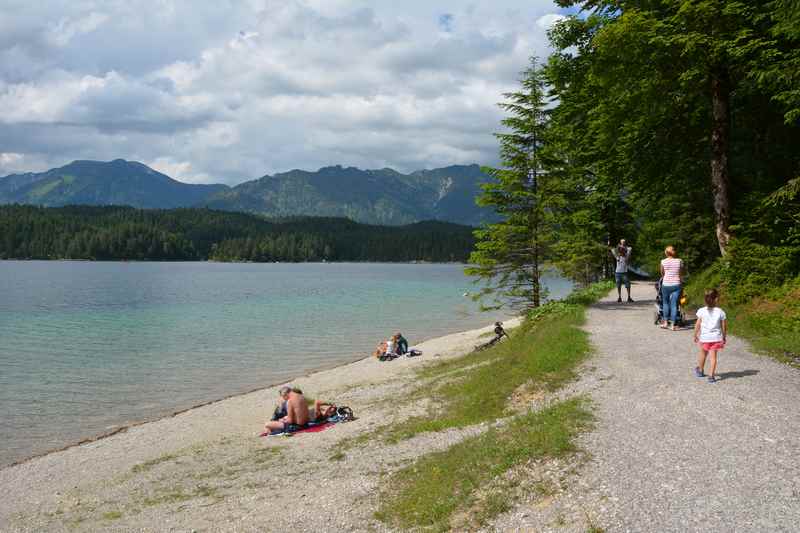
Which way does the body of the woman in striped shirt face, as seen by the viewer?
away from the camera

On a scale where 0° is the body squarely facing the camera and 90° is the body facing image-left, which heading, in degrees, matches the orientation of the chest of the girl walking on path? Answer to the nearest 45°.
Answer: approximately 180°

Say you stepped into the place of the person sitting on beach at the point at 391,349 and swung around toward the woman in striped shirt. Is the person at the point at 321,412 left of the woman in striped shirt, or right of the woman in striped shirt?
right

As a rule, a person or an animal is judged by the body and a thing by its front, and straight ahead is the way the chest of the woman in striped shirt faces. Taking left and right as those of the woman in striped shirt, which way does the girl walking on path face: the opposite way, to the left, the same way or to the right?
the same way

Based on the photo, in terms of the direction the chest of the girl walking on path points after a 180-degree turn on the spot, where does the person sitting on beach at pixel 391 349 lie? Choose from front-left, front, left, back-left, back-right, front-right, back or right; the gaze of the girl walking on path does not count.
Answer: back-right

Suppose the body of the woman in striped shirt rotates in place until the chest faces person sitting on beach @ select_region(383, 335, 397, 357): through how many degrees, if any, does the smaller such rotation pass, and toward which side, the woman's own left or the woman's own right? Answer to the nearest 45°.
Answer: approximately 45° to the woman's own left
